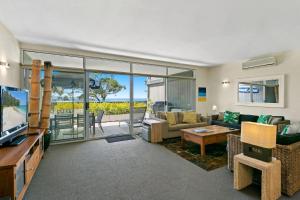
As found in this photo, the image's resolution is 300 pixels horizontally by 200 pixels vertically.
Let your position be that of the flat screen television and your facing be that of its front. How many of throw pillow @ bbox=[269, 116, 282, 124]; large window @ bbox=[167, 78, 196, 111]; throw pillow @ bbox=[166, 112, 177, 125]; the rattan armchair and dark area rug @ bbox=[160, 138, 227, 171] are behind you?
0

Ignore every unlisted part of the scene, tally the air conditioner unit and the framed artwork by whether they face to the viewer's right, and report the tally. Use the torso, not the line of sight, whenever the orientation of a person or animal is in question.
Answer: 0

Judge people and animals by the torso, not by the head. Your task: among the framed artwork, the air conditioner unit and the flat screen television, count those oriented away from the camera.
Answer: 0

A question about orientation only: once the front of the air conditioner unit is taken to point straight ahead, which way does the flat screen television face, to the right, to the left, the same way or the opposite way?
the opposite way

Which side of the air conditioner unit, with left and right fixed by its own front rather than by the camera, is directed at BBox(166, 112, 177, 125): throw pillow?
front

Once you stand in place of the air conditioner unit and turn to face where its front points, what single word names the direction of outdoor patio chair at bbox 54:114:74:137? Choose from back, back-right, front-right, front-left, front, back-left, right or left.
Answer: front

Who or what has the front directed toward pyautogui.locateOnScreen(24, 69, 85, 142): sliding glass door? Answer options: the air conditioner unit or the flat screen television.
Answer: the air conditioner unit

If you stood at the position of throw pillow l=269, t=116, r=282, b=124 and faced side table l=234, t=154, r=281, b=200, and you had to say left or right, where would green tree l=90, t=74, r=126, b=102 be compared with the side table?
right

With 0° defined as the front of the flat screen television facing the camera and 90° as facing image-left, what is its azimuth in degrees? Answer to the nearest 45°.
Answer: approximately 315°

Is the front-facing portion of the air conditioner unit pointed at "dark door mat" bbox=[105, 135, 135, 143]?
yes

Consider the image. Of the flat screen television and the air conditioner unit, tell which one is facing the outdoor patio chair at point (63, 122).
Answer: the air conditioner unit

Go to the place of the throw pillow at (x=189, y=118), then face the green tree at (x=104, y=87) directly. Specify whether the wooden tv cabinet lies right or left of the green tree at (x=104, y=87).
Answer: left

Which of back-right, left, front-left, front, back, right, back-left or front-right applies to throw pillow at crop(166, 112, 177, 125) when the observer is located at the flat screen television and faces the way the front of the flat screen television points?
front-left

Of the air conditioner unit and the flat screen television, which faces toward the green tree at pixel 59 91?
the air conditioner unit

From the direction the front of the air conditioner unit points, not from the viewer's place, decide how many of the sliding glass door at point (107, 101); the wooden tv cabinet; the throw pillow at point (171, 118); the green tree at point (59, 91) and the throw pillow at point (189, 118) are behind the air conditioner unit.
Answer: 0
